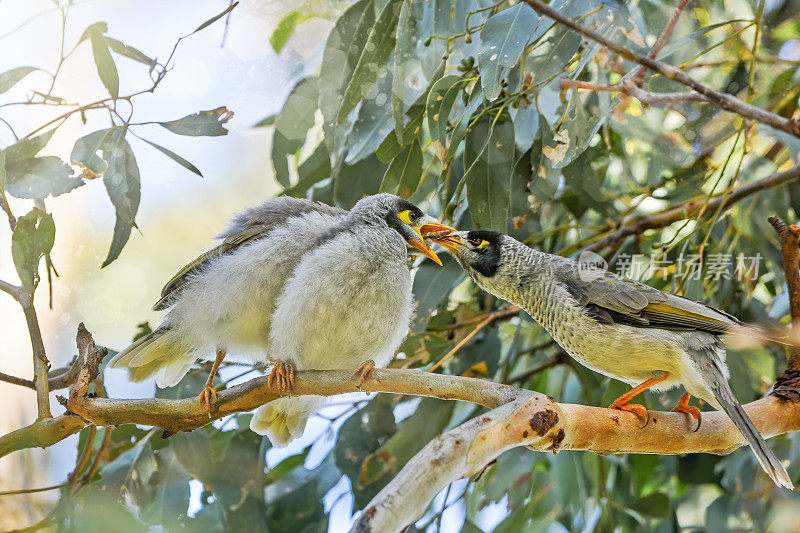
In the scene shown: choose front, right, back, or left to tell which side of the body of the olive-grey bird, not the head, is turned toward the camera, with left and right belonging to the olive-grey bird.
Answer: left
